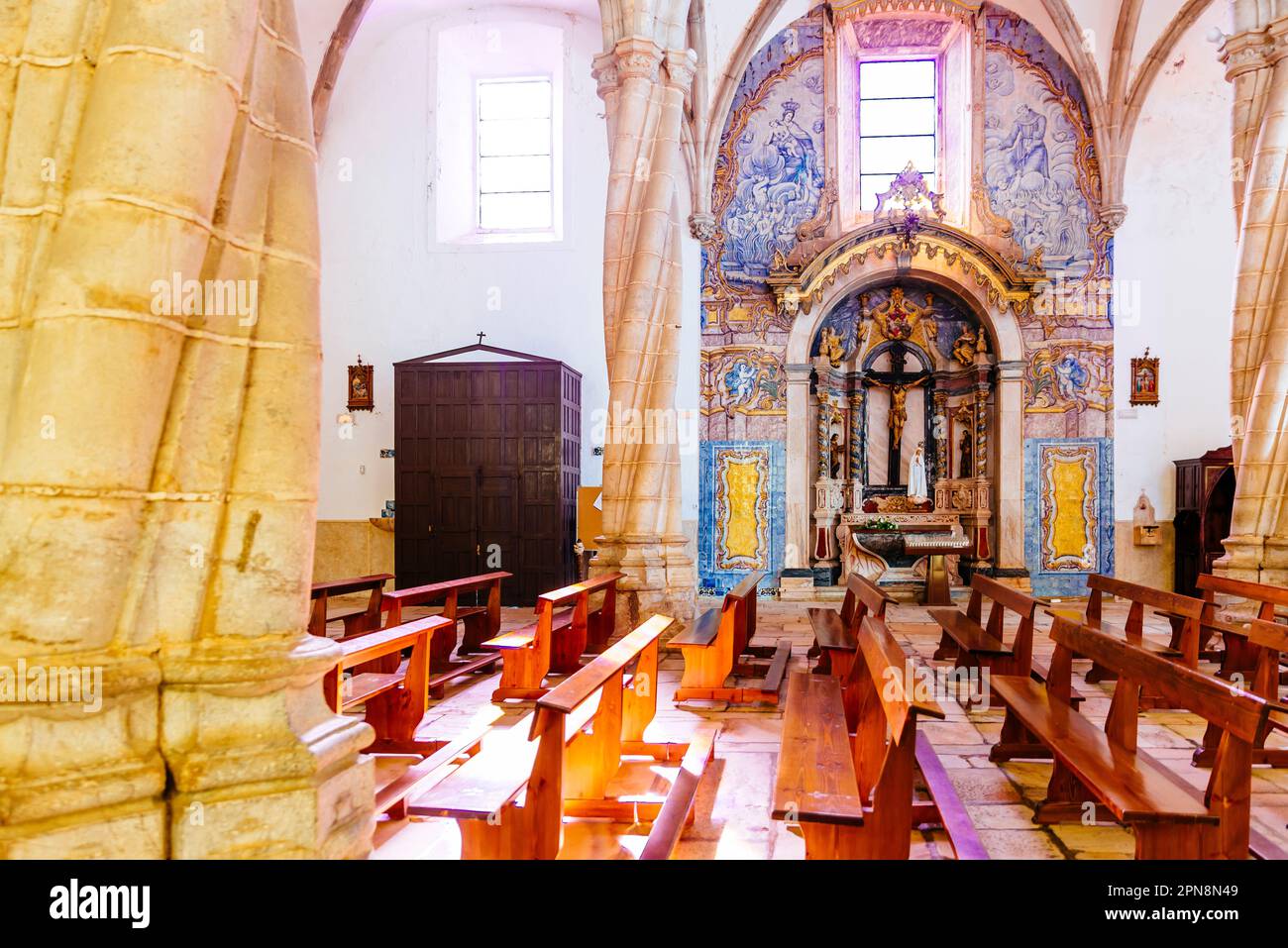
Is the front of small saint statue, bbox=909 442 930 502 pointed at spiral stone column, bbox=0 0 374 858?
yes

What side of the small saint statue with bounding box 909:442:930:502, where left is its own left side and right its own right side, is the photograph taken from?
front

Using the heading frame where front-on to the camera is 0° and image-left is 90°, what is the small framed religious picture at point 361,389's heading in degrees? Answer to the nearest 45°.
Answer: approximately 0°

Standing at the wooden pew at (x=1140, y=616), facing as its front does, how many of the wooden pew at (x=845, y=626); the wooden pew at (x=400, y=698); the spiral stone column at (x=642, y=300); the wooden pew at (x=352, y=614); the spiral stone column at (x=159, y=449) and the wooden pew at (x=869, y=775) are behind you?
0

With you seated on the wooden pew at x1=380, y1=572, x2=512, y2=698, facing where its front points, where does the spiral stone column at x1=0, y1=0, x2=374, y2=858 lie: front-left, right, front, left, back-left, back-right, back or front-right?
back-left

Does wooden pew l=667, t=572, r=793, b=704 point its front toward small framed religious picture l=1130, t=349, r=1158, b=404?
no

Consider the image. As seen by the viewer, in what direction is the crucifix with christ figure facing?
toward the camera

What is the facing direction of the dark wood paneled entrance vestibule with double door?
toward the camera

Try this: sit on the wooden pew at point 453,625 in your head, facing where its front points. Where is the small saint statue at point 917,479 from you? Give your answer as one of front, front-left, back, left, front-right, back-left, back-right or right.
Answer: right

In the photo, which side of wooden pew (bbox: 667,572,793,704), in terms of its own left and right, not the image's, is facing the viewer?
left

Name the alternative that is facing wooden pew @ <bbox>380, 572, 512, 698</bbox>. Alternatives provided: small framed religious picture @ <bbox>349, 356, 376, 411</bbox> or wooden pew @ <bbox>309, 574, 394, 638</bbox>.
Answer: the small framed religious picture

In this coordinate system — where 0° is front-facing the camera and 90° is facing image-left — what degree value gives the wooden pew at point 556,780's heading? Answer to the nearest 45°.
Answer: approximately 90°

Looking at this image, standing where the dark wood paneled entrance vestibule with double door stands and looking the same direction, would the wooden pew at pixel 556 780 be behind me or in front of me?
in front

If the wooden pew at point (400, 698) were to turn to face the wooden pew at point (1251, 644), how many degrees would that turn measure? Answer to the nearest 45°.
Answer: approximately 135° to its right

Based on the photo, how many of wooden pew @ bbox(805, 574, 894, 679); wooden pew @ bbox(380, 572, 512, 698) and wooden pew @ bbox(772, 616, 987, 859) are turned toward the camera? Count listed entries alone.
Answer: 0

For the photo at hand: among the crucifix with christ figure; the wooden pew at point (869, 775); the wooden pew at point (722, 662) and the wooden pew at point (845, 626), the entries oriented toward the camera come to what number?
1
